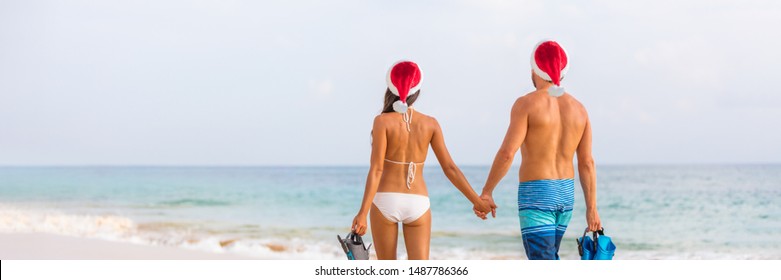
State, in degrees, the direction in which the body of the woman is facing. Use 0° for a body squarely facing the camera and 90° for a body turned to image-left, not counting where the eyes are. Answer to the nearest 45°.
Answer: approximately 180°

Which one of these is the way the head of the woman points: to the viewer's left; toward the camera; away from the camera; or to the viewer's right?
away from the camera
